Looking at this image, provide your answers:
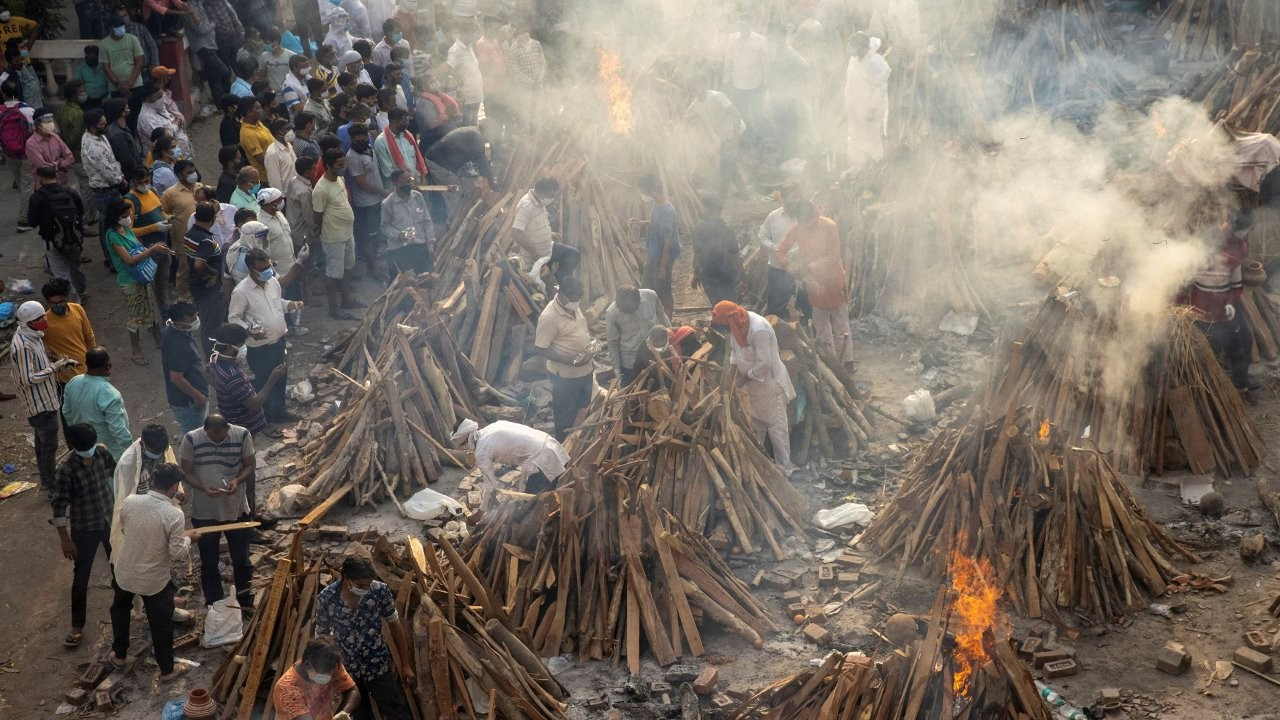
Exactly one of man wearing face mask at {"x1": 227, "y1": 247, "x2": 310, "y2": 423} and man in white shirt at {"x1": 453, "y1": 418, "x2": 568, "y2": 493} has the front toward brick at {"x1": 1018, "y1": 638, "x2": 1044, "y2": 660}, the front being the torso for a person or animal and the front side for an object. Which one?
the man wearing face mask

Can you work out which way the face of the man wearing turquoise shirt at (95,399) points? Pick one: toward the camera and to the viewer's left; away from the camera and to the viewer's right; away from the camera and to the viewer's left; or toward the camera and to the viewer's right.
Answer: away from the camera and to the viewer's right

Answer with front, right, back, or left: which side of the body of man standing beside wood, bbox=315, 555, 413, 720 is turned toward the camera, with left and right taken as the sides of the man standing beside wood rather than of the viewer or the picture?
front

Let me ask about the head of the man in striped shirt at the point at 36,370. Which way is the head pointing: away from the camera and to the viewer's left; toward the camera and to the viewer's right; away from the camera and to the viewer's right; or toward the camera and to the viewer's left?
toward the camera and to the viewer's right

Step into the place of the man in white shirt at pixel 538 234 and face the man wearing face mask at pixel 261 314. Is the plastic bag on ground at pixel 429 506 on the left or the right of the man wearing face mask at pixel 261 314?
left

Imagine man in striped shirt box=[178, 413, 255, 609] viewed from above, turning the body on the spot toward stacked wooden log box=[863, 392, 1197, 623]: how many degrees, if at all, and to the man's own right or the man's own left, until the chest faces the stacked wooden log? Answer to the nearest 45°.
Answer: approximately 90° to the man's own left

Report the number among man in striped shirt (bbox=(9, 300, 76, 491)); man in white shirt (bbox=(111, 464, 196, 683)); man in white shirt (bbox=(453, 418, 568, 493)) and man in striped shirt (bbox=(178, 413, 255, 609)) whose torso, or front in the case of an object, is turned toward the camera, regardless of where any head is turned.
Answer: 1

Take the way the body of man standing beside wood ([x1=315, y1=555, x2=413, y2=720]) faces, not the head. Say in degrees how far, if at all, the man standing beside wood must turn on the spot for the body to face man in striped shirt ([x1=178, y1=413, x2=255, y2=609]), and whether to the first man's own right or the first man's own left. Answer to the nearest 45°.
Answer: approximately 135° to the first man's own right

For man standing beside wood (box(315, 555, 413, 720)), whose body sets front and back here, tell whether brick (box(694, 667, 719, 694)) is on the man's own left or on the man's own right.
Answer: on the man's own left

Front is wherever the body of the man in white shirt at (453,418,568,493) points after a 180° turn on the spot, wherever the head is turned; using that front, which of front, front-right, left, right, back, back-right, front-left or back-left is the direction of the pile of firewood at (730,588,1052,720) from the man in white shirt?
front-right

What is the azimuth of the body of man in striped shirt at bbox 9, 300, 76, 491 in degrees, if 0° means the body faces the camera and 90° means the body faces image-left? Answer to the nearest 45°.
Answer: approximately 270°

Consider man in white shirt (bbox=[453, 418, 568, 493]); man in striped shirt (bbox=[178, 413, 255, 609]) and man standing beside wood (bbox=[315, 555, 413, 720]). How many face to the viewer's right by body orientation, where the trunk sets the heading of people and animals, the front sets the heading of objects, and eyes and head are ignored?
0

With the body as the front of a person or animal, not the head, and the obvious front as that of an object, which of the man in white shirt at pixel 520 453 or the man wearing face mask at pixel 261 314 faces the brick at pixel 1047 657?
the man wearing face mask

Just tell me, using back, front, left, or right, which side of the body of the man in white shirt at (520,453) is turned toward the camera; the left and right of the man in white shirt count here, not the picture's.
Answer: left
